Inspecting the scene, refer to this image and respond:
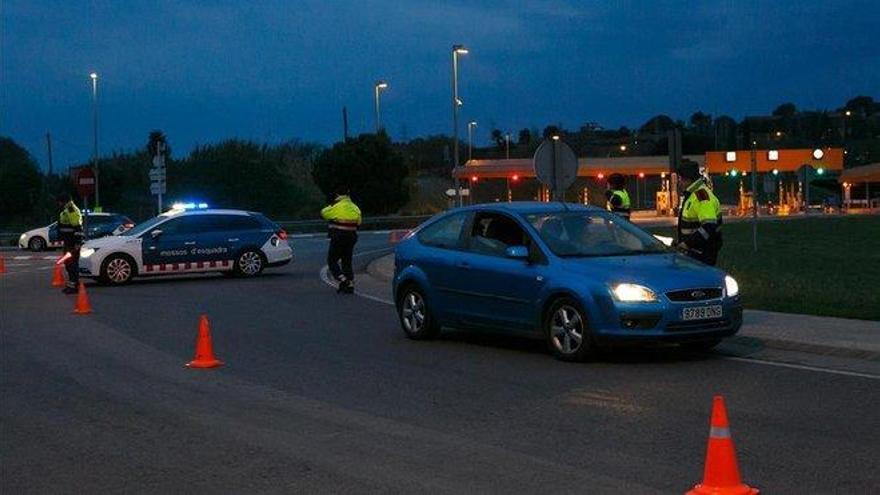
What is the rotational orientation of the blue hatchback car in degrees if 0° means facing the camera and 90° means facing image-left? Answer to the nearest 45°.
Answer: approximately 315°

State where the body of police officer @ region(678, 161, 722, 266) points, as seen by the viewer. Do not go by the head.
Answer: to the viewer's left

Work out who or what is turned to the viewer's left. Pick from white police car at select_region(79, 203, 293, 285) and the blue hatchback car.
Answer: the white police car

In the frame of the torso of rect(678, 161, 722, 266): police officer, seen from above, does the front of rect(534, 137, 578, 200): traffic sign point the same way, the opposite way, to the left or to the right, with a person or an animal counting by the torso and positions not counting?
to the right

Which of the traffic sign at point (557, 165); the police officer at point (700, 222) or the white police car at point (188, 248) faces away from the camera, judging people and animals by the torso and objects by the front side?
the traffic sign

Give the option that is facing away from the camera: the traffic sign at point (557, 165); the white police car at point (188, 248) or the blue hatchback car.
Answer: the traffic sign

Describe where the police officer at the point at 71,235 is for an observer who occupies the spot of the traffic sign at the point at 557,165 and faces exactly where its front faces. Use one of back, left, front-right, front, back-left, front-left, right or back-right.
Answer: left

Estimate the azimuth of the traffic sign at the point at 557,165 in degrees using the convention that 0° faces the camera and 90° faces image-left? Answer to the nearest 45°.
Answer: approximately 180°

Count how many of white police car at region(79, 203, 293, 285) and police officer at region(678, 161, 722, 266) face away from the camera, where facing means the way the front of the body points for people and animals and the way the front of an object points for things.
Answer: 0

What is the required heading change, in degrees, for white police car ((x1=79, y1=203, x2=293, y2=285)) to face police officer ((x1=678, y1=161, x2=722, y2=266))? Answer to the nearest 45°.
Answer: approximately 135° to its left

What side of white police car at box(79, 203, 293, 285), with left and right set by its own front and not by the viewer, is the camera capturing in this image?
left

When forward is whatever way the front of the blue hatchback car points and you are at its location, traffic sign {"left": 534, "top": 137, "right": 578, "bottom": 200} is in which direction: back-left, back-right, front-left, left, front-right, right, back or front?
back-left

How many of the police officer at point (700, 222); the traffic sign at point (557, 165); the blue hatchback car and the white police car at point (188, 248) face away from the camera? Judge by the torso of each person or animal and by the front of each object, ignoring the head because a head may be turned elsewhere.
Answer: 1

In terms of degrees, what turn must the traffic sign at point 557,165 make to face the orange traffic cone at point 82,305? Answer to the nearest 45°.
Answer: approximately 90° to its left

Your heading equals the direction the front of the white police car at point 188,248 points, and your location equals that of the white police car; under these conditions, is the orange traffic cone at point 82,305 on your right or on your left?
on your left
